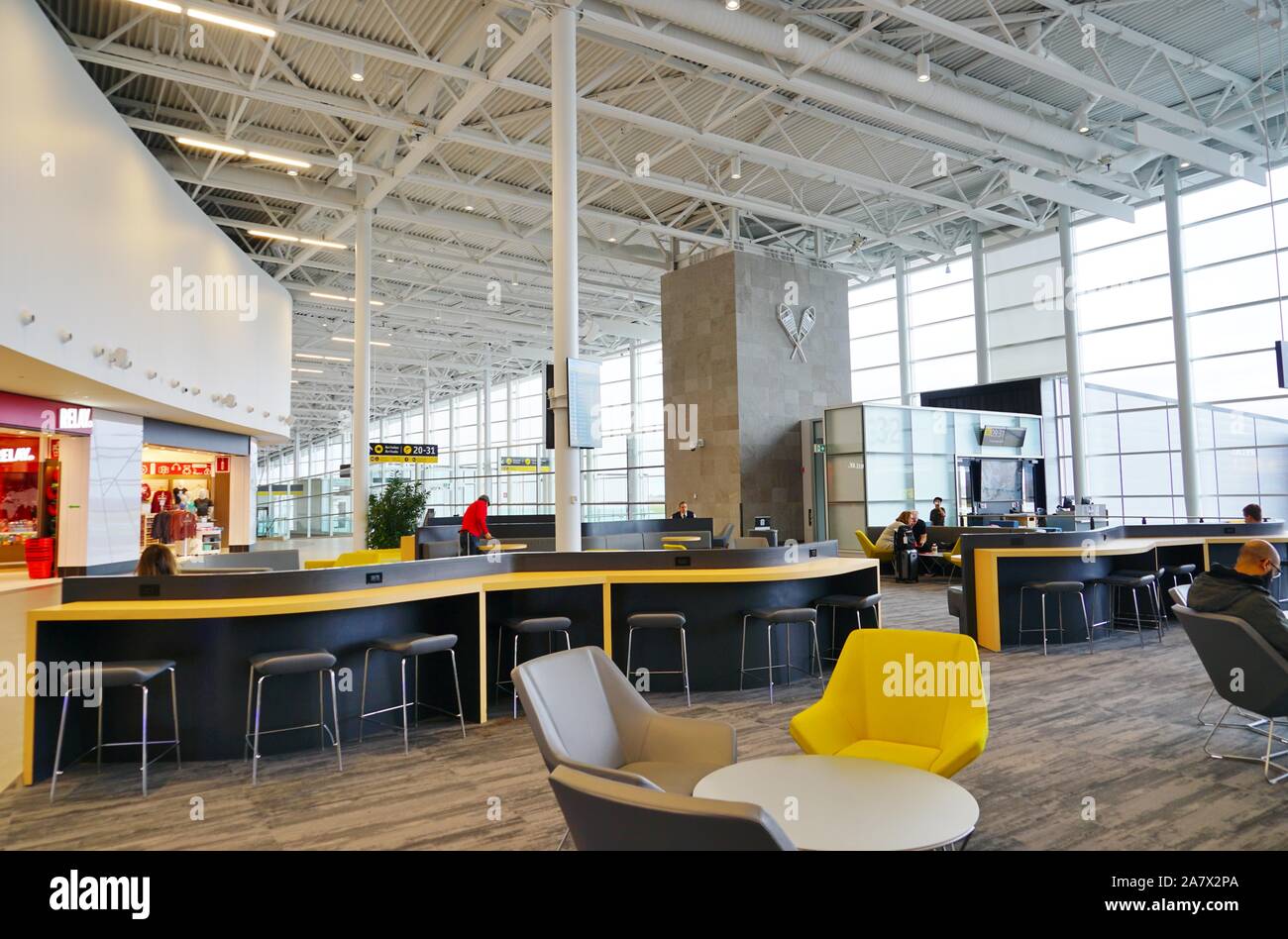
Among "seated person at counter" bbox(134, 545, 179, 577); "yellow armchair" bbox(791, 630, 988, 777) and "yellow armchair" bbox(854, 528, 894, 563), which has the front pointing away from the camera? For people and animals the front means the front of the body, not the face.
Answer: the seated person at counter

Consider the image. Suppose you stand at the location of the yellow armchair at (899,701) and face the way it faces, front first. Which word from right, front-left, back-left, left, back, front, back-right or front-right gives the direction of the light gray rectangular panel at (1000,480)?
back-right

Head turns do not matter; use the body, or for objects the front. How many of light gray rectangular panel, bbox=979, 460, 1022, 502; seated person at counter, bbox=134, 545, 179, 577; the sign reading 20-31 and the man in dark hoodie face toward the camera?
2

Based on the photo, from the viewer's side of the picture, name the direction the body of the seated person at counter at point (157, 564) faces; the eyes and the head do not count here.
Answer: away from the camera

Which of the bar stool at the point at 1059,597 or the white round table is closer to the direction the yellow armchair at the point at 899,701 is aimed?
the white round table
